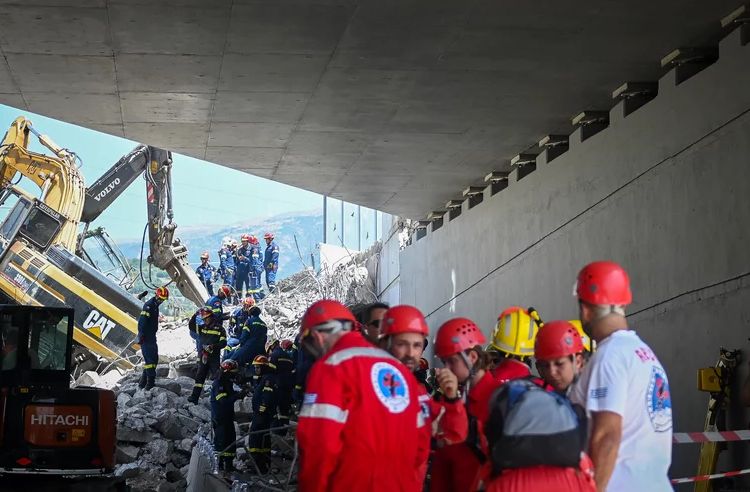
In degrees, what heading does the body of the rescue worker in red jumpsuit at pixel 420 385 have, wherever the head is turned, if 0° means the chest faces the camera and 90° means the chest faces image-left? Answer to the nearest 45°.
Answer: approximately 0°

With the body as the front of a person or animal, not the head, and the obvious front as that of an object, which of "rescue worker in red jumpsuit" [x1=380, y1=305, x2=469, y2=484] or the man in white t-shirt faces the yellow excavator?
the man in white t-shirt

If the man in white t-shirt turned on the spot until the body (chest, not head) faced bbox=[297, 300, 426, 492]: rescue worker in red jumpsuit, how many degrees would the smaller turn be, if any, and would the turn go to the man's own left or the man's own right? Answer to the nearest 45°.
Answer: approximately 45° to the man's own left

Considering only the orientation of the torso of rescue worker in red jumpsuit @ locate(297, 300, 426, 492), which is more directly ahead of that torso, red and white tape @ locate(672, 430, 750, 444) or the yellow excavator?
the yellow excavator

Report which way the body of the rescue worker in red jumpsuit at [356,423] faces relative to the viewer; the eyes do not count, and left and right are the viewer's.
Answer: facing away from the viewer and to the left of the viewer

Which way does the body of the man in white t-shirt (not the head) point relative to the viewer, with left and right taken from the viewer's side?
facing away from the viewer and to the left of the viewer
